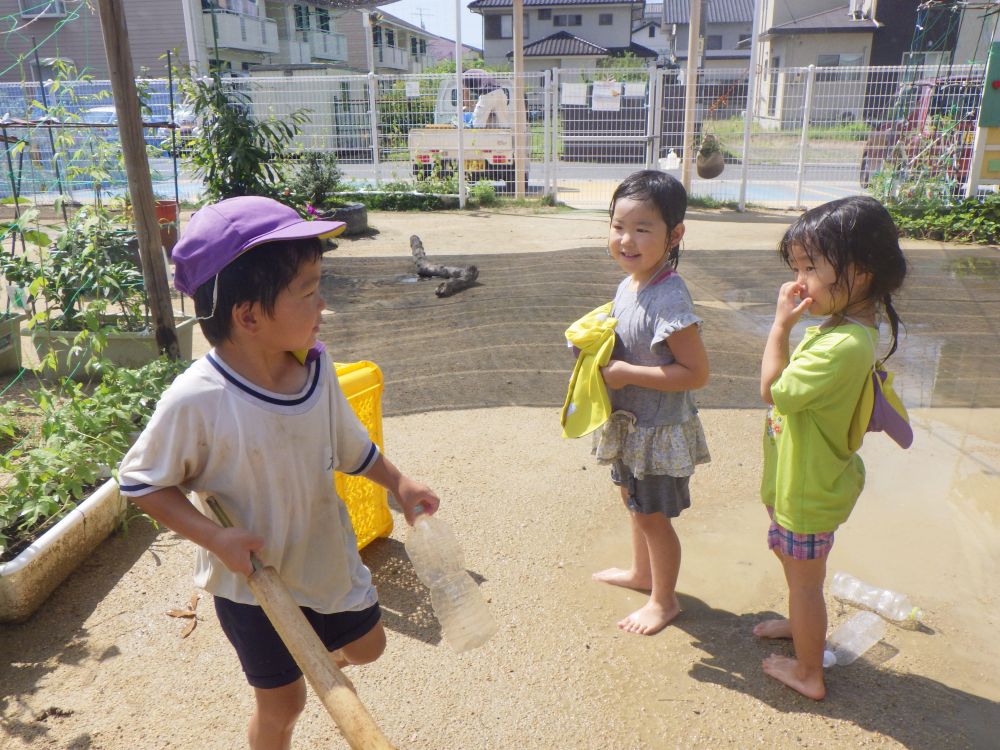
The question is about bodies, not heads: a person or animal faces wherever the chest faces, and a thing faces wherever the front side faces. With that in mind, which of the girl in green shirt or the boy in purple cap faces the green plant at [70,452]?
the girl in green shirt

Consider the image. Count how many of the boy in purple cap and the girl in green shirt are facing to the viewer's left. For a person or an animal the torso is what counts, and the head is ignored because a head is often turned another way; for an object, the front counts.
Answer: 1

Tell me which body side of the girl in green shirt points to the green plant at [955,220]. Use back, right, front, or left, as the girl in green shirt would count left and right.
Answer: right

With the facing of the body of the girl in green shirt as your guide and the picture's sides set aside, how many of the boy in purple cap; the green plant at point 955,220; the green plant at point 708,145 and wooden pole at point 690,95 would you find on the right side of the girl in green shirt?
3

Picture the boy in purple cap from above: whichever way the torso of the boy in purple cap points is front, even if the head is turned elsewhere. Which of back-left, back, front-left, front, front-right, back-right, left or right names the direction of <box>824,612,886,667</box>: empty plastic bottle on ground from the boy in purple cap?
front-left

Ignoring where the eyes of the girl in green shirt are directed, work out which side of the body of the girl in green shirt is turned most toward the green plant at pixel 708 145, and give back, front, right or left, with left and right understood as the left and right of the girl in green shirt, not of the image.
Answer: right

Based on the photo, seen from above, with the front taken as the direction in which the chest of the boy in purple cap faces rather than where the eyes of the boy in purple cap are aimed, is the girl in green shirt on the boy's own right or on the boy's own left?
on the boy's own left

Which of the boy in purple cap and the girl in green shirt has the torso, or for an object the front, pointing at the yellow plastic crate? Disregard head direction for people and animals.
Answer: the girl in green shirt

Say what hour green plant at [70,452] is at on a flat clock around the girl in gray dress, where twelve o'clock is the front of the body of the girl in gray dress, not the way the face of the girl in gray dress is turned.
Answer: The green plant is roughly at 2 o'clock from the girl in gray dress.

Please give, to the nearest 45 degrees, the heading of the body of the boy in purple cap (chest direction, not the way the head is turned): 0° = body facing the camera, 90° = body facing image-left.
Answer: approximately 315°

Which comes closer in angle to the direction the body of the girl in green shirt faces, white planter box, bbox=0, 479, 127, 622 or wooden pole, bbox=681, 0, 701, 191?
the white planter box

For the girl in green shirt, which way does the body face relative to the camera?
to the viewer's left

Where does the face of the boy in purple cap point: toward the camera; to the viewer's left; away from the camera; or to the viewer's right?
to the viewer's right
